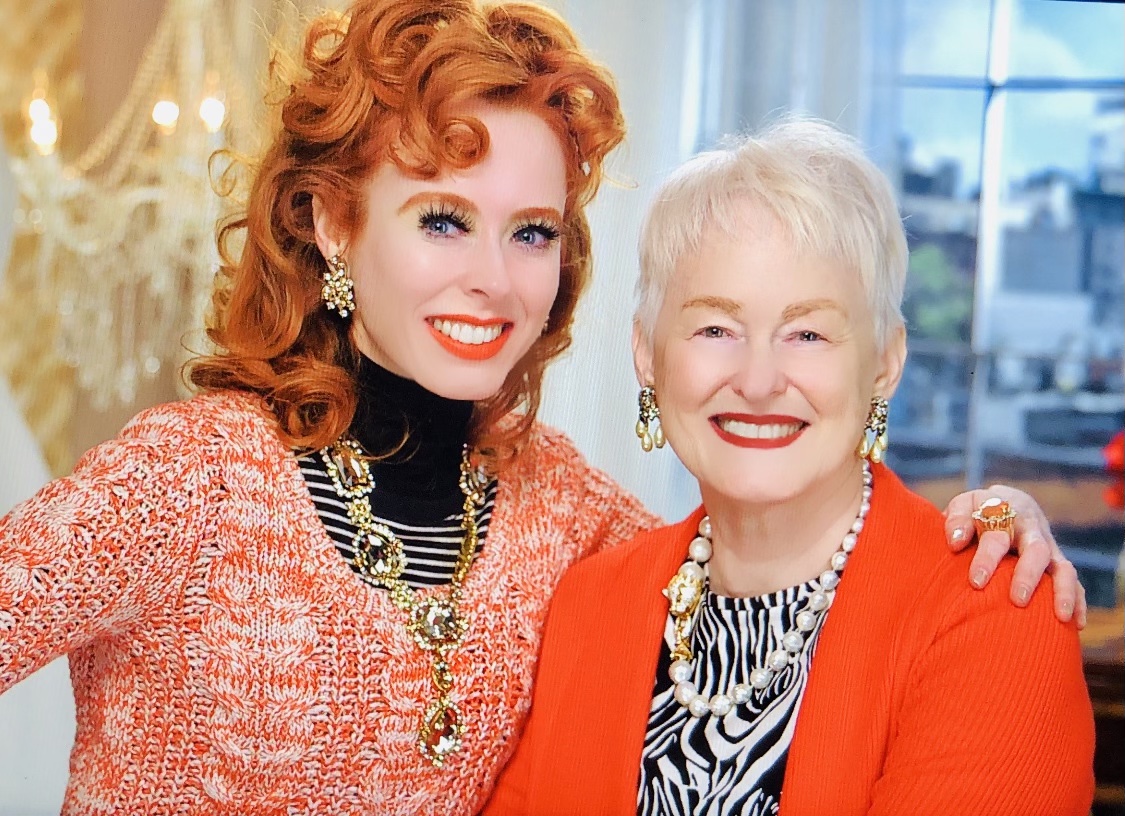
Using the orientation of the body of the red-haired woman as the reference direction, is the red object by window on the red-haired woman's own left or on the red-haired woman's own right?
on the red-haired woman's own left

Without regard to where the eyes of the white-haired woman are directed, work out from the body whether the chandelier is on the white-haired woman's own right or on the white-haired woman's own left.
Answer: on the white-haired woman's own right

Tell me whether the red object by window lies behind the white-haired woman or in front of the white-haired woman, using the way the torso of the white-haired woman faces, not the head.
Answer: behind

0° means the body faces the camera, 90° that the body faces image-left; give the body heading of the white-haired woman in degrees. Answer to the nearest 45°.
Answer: approximately 45°

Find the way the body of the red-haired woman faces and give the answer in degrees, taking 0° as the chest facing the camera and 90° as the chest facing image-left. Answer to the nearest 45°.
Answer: approximately 315°

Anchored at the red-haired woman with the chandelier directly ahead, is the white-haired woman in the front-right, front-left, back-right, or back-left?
back-right
